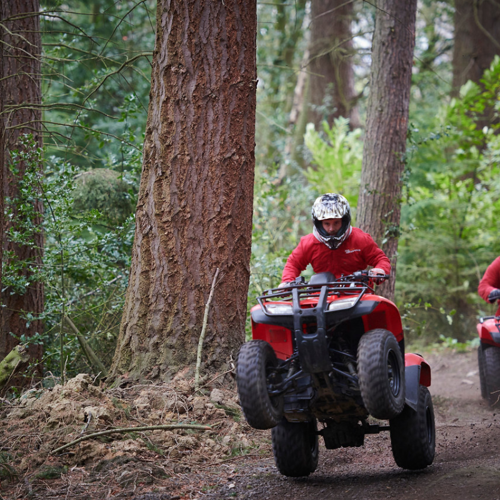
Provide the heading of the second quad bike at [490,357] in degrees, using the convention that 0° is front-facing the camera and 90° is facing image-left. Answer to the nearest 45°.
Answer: approximately 0°

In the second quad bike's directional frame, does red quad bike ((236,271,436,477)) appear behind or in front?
in front

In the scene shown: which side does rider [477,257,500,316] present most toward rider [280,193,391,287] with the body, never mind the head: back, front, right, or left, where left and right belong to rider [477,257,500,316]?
front

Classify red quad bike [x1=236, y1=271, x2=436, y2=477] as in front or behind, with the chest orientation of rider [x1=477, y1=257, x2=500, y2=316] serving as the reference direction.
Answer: in front

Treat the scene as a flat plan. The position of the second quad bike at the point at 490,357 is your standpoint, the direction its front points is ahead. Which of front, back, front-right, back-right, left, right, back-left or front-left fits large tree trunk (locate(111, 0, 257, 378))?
front-right

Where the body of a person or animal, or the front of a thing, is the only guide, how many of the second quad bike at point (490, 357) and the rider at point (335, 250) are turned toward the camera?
2

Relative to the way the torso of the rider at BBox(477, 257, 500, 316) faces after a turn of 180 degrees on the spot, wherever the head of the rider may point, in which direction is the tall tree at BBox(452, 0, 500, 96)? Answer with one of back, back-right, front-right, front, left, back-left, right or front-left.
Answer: front

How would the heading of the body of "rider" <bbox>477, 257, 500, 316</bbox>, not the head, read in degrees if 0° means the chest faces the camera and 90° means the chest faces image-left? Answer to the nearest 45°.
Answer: approximately 0°

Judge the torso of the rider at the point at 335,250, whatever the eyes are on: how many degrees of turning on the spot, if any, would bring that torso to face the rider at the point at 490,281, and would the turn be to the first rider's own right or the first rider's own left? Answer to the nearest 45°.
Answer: approximately 135° to the first rider's own left
